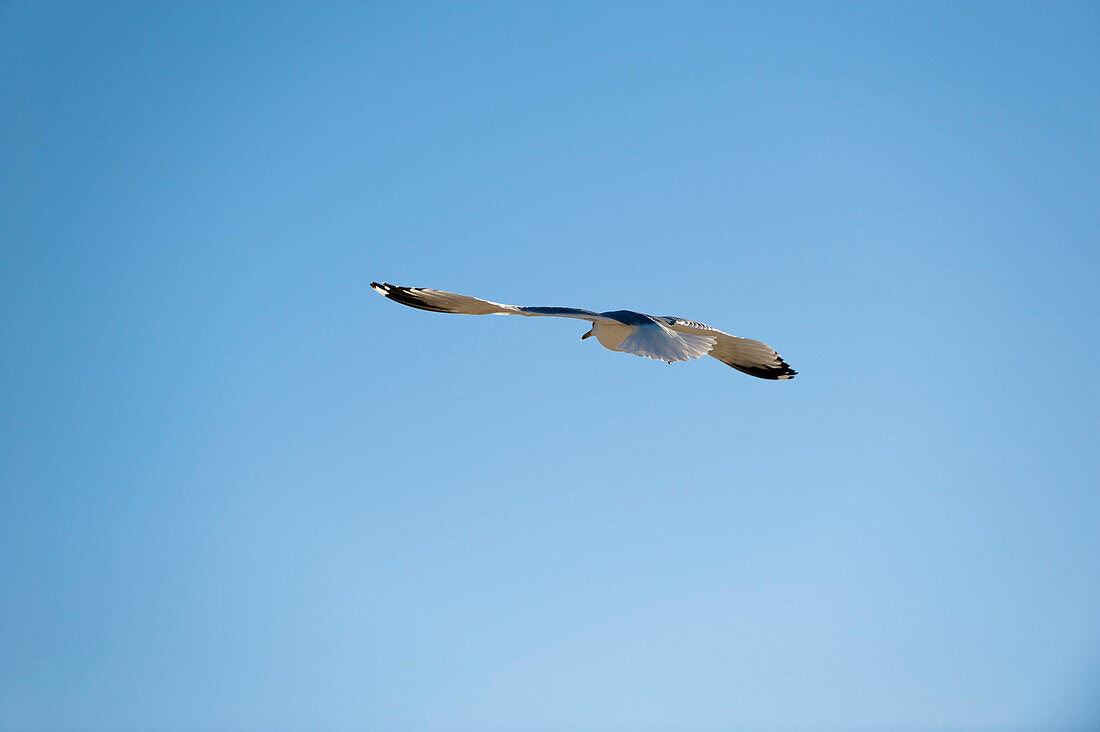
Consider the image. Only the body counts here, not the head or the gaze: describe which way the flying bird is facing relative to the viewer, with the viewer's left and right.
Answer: facing away from the viewer and to the left of the viewer
